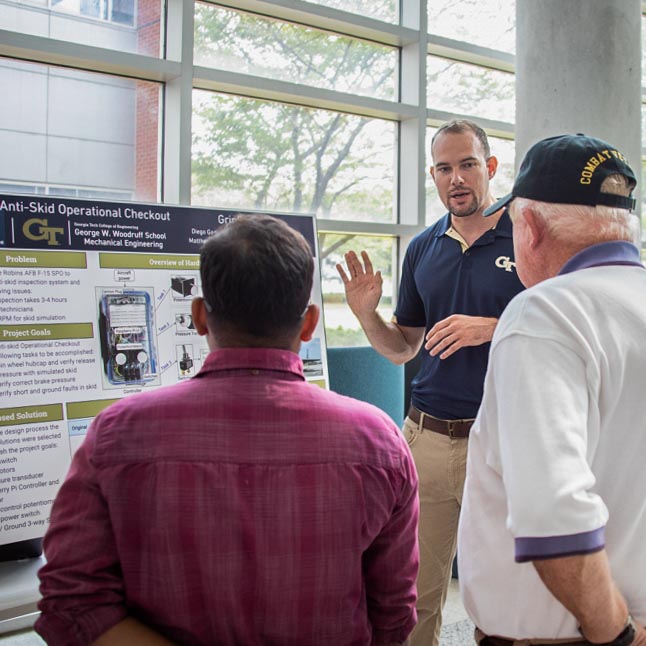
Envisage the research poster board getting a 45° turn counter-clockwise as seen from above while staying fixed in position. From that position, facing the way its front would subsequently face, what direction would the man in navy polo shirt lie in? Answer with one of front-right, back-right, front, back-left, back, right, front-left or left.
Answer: front

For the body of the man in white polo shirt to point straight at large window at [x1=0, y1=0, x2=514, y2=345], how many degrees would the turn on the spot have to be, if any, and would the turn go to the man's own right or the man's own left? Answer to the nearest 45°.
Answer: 0° — they already face it

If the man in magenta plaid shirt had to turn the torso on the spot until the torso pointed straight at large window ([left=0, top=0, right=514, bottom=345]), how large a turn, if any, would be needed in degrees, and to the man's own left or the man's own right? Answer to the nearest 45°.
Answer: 0° — they already face it

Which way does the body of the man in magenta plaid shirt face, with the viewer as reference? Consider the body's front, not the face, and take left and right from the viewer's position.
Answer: facing away from the viewer

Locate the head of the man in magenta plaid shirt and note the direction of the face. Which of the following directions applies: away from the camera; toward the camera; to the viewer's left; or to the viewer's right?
away from the camera

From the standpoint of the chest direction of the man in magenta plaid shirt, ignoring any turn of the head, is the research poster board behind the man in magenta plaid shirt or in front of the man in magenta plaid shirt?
in front

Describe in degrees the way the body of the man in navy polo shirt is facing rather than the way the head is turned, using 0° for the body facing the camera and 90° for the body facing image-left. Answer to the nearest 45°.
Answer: approximately 0°

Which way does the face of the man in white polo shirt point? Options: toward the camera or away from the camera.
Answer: away from the camera

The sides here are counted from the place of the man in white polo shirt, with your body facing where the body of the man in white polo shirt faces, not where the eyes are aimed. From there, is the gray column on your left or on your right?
on your right

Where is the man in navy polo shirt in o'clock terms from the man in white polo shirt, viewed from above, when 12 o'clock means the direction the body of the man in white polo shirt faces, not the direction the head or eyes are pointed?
The man in navy polo shirt is roughly at 1 o'clock from the man in white polo shirt.

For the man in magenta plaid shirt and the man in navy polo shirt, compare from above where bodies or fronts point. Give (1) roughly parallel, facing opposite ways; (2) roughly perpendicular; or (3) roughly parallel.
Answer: roughly parallel, facing opposite ways

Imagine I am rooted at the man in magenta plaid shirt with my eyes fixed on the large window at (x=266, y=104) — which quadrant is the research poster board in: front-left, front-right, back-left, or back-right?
front-left

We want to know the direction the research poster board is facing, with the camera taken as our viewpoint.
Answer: facing the viewer and to the right of the viewer

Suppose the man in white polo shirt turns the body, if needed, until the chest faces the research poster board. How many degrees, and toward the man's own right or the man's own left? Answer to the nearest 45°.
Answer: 0° — they already face it
